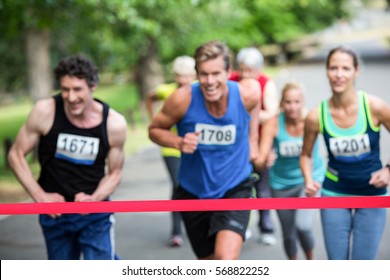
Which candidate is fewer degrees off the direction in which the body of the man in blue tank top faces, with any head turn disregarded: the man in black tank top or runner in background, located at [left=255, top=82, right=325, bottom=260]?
the man in black tank top

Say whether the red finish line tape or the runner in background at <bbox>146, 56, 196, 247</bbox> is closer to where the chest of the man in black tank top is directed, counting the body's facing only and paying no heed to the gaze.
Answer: the red finish line tape

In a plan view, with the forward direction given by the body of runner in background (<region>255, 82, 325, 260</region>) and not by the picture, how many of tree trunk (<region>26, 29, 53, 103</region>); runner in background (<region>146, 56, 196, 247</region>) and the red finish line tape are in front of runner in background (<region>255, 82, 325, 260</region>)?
1

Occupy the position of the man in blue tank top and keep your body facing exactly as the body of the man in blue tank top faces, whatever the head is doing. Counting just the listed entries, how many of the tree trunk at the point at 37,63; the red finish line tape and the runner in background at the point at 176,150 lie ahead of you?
1

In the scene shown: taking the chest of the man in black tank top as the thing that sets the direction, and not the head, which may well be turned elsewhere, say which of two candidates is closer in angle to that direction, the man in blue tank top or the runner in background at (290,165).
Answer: the man in blue tank top

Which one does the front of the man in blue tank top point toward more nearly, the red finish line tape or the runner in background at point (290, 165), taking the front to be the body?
the red finish line tape

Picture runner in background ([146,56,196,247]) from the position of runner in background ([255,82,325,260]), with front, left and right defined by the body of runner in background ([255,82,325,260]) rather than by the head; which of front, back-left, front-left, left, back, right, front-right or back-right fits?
back-right

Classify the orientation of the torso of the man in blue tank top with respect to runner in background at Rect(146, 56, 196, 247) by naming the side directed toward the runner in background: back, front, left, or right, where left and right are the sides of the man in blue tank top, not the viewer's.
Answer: back

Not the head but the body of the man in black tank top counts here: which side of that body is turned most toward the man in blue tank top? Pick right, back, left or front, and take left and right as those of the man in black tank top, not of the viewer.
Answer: left

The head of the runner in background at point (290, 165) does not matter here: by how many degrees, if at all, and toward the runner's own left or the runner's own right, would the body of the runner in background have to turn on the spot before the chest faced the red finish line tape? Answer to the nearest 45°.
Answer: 0° — they already face it

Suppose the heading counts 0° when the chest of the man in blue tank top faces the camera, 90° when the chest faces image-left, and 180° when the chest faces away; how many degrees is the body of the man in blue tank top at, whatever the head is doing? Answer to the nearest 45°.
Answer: approximately 0°
